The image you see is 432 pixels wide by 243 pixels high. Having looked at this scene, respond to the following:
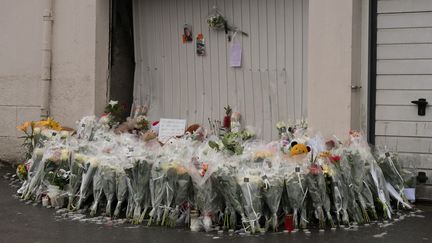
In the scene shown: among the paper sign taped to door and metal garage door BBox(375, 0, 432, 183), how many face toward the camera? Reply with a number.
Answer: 2

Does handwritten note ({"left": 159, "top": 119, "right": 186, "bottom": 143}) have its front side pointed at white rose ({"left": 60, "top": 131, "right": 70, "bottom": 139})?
no

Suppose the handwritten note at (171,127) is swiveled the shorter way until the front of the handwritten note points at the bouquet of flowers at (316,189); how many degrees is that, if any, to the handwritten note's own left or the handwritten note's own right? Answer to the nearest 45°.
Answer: approximately 45° to the handwritten note's own left

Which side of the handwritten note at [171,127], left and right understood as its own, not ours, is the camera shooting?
front

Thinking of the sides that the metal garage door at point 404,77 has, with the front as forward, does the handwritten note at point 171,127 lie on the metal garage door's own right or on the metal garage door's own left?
on the metal garage door's own right

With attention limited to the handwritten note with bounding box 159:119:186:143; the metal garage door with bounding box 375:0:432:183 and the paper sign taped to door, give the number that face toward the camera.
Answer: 3

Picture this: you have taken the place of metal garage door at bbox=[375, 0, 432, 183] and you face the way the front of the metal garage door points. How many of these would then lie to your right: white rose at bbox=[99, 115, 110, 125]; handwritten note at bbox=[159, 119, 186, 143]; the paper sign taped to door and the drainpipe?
4

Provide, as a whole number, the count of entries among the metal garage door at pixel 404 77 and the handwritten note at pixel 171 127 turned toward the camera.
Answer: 2

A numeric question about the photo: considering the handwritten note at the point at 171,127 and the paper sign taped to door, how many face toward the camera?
2

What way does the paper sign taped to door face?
toward the camera

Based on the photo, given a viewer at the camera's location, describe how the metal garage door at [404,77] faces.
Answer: facing the viewer

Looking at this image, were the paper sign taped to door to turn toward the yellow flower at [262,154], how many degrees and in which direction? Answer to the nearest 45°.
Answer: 0° — it already faces it

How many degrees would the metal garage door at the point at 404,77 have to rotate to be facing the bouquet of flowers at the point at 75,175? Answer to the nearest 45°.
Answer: approximately 45° to its right

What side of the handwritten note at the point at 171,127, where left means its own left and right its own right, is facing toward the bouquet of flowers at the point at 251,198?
front

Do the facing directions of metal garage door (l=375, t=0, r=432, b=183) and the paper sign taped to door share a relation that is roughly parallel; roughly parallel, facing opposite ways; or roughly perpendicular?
roughly parallel

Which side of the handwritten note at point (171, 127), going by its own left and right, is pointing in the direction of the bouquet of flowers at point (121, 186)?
front

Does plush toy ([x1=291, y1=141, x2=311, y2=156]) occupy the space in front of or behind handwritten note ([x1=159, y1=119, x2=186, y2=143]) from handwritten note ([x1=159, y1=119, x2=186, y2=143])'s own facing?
in front
